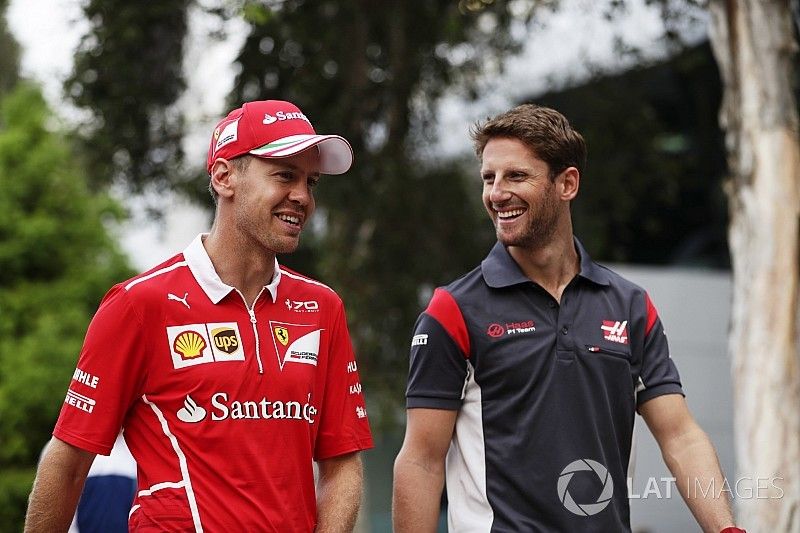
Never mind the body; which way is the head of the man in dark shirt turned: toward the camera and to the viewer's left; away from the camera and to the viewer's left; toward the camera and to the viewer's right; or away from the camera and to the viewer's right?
toward the camera and to the viewer's left

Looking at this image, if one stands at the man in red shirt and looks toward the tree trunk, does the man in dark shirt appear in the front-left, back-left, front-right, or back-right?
front-right

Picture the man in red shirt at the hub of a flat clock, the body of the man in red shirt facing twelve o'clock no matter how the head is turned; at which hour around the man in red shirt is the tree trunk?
The tree trunk is roughly at 9 o'clock from the man in red shirt.

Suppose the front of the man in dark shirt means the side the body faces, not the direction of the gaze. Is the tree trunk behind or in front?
behind

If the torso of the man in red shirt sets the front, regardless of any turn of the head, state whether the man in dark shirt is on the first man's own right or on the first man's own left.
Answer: on the first man's own left

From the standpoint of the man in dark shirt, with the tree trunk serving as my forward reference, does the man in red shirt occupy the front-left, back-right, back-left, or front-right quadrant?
back-left

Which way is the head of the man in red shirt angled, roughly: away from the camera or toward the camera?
toward the camera

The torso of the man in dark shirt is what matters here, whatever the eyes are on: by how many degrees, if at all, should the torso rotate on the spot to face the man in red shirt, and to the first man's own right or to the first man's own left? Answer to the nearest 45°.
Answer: approximately 45° to the first man's own right

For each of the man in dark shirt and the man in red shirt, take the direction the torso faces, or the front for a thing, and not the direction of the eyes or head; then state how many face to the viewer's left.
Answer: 0

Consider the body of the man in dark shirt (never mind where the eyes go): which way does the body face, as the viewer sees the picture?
toward the camera

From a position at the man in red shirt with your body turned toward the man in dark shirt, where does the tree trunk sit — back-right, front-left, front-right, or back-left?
front-left

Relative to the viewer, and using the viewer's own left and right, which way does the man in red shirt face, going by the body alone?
facing the viewer and to the right of the viewer

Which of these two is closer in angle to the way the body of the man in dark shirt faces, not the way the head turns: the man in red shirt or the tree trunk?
the man in red shirt
